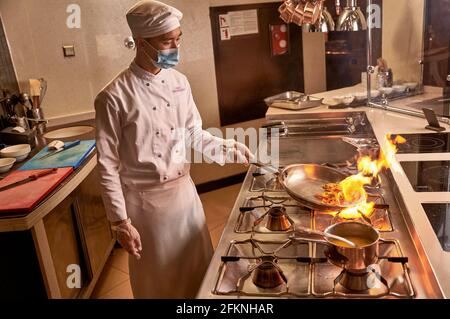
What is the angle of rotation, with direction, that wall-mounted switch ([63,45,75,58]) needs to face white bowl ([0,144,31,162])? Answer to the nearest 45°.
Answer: approximately 45° to its right

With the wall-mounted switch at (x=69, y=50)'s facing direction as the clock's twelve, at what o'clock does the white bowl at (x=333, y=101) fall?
The white bowl is roughly at 10 o'clock from the wall-mounted switch.

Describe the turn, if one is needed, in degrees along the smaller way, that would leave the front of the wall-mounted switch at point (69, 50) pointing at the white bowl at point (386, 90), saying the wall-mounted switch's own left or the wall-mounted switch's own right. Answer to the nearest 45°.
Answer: approximately 45° to the wall-mounted switch's own left

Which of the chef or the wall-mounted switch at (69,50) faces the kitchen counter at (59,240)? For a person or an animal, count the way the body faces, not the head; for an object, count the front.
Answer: the wall-mounted switch

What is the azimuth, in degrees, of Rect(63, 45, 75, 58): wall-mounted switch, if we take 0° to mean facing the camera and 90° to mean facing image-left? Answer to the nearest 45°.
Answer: approximately 0°

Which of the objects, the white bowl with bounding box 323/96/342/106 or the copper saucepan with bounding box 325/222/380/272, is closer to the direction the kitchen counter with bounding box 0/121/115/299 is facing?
the copper saucepan

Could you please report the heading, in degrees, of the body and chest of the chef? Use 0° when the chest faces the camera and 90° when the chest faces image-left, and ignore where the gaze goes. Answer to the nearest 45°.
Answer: approximately 315°

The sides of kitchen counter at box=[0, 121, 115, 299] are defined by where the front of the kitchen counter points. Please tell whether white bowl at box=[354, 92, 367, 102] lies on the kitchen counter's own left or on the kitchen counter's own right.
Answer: on the kitchen counter's own left

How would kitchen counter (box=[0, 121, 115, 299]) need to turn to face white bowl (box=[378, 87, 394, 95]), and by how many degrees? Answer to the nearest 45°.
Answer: approximately 45° to its left

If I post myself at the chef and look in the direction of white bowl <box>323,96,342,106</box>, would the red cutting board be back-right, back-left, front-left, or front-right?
back-left

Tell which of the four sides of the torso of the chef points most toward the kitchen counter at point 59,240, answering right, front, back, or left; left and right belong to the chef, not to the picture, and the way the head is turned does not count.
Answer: back

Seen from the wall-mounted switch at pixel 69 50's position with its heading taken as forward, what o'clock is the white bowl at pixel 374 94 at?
The white bowl is roughly at 10 o'clock from the wall-mounted switch.

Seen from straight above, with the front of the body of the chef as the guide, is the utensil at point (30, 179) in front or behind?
behind

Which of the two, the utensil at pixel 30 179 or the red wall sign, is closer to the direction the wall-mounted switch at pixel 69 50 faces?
the utensil

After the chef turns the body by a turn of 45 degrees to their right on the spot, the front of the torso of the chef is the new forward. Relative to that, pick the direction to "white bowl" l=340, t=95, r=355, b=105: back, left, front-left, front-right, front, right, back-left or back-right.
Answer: back-left
